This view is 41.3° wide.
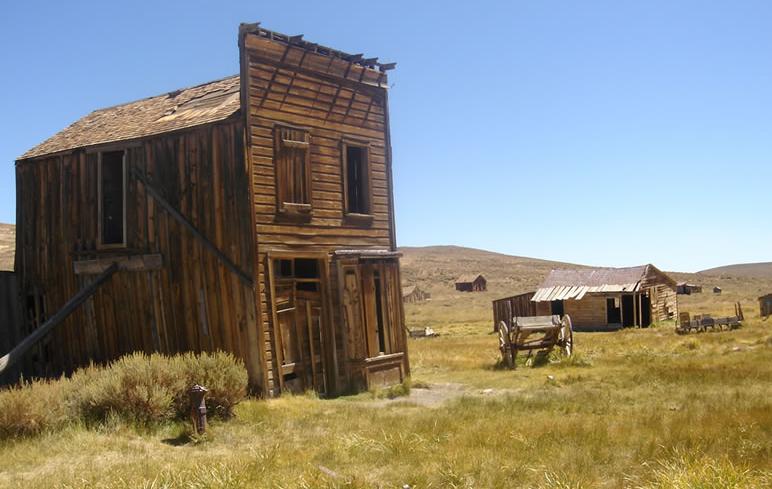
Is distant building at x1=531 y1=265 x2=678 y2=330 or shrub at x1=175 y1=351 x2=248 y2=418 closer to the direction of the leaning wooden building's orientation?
the shrub

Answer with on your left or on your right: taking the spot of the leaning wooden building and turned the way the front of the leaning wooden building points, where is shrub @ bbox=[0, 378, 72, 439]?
on your right

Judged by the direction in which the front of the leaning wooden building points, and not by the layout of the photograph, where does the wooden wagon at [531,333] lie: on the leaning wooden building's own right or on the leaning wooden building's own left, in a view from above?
on the leaning wooden building's own left

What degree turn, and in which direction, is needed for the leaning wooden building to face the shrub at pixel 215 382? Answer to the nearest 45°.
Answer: approximately 45° to its right

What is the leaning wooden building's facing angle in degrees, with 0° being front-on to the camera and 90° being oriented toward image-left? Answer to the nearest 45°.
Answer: approximately 315°

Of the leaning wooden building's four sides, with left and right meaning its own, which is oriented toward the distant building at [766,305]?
left
